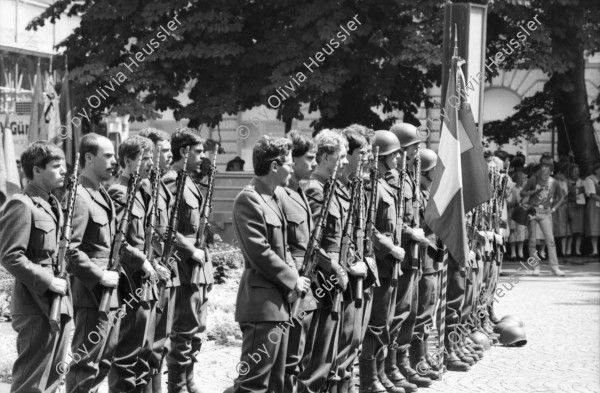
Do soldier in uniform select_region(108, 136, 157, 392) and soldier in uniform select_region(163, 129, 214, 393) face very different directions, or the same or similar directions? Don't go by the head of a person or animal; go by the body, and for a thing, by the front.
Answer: same or similar directions

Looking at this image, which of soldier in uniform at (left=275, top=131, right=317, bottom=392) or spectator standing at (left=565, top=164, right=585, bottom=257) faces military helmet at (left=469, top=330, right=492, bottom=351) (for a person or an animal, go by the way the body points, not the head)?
the spectator standing

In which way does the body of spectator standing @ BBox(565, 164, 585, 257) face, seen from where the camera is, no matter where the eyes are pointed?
toward the camera

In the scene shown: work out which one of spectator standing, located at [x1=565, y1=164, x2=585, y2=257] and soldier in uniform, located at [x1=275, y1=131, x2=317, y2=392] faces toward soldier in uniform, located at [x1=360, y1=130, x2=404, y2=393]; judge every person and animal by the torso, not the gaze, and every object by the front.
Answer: the spectator standing

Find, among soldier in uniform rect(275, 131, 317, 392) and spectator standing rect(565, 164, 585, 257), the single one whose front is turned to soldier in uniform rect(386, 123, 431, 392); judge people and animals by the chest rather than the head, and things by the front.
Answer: the spectator standing

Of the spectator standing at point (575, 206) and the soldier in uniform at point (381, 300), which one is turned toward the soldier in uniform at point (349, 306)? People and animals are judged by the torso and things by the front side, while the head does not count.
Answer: the spectator standing
